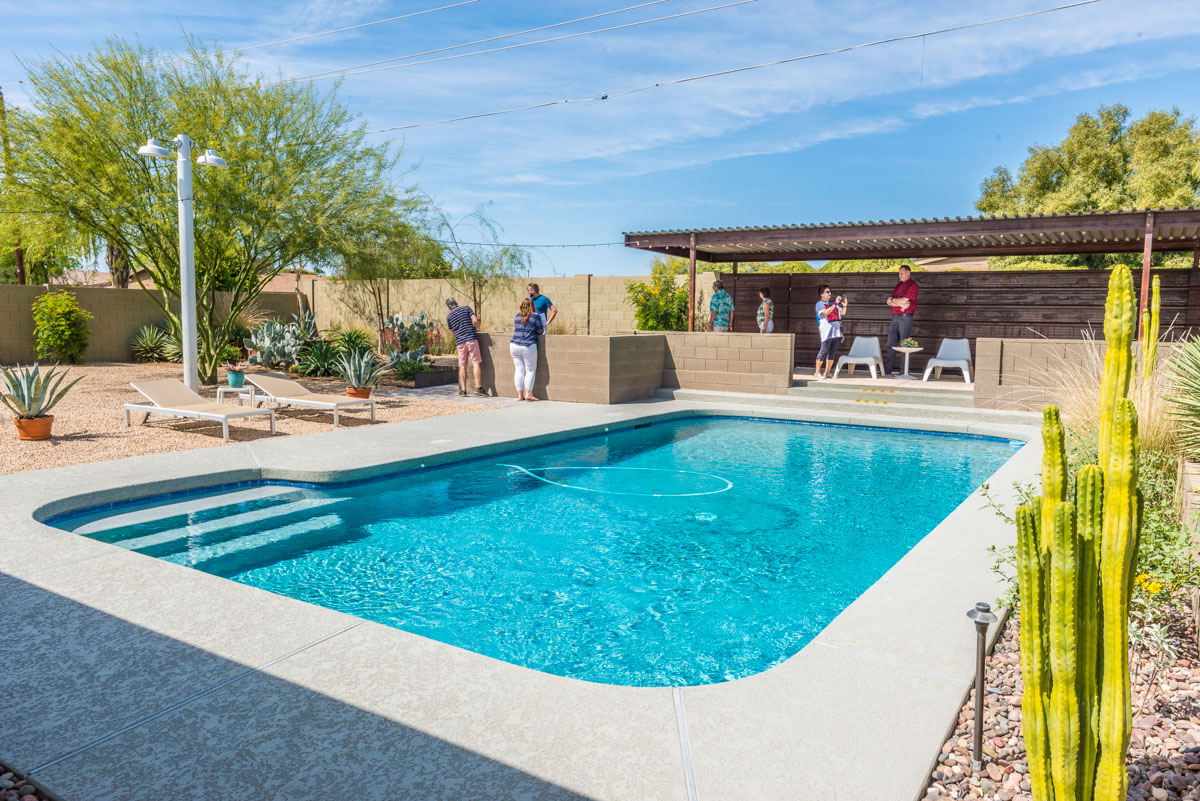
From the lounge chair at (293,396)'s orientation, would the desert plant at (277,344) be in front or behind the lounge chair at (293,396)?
behind

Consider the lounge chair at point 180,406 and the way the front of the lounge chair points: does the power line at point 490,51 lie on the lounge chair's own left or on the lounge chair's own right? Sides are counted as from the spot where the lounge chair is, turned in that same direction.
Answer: on the lounge chair's own left

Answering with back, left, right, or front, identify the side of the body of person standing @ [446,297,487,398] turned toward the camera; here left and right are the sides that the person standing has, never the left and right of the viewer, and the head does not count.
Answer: back

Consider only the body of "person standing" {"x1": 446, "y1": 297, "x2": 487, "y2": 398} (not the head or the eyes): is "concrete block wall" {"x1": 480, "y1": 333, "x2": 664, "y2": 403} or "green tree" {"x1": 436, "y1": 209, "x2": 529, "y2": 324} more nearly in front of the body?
the green tree

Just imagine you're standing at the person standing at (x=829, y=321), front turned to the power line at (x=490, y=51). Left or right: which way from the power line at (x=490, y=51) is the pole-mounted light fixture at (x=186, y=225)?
left

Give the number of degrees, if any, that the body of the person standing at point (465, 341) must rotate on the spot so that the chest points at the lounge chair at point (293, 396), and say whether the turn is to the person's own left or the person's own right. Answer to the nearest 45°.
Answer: approximately 135° to the person's own left
